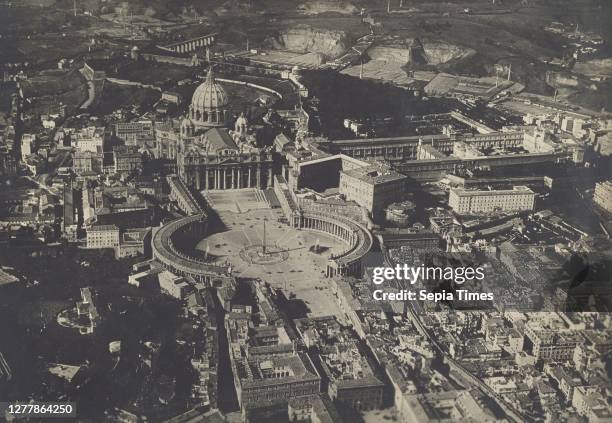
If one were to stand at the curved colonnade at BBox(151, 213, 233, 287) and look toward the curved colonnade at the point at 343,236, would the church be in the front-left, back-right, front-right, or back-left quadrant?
front-left

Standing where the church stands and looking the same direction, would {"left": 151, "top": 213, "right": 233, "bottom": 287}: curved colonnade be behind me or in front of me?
in front

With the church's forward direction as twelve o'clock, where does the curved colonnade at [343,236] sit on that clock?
The curved colonnade is roughly at 11 o'clock from the church.

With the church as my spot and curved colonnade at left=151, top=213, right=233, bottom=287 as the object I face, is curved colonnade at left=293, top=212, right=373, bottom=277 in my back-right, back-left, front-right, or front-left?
front-left

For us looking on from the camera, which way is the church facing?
facing the viewer

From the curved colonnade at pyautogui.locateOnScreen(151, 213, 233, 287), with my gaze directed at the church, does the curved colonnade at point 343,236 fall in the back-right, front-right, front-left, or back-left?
front-right
